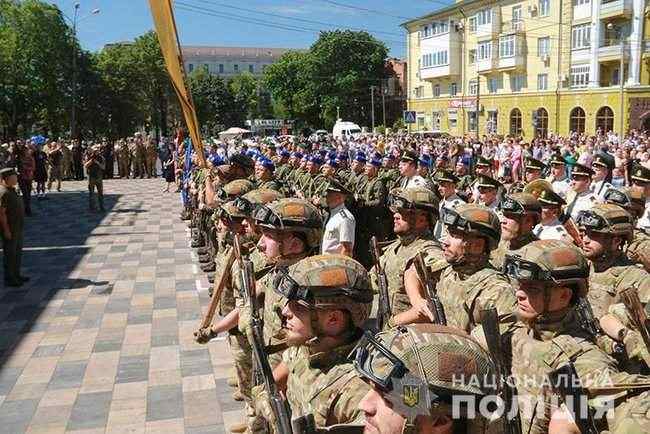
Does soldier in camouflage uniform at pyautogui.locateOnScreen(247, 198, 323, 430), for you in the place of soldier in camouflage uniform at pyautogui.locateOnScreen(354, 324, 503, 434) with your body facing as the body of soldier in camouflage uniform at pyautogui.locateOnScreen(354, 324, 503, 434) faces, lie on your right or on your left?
on your right

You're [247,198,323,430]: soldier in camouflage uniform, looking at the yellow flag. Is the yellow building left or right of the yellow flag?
right

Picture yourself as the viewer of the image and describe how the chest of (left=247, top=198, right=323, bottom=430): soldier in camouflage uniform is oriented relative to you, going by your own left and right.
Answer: facing to the left of the viewer

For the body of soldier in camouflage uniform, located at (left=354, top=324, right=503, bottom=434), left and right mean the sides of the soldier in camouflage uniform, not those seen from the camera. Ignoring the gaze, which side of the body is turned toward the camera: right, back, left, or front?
left

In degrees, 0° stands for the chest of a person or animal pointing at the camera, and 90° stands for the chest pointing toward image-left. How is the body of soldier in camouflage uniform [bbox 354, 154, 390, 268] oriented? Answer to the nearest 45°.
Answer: approximately 90°

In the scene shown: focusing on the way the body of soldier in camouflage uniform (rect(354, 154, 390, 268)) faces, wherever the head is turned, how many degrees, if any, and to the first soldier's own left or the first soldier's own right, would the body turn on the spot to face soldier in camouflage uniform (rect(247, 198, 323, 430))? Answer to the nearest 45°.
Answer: approximately 90° to the first soldier's own left

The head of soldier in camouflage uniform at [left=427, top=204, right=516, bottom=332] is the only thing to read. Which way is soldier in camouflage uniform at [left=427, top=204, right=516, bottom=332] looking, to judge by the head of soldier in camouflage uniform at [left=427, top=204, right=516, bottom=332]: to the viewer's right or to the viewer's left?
to the viewer's left

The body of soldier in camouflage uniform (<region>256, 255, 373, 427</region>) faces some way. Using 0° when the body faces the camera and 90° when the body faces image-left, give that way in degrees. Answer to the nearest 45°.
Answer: approximately 90°

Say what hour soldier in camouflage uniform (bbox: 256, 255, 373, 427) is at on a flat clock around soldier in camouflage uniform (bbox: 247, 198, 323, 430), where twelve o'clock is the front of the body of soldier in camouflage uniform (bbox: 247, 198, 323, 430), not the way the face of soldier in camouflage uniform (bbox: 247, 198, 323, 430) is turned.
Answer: soldier in camouflage uniform (bbox: 256, 255, 373, 427) is roughly at 9 o'clock from soldier in camouflage uniform (bbox: 247, 198, 323, 430).

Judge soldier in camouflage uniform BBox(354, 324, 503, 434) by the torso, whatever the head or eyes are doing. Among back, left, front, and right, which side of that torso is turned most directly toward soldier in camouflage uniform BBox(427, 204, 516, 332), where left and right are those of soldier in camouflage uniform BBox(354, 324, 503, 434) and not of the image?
right

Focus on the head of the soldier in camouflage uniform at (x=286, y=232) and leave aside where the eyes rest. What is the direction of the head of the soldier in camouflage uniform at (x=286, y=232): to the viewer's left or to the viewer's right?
to the viewer's left
